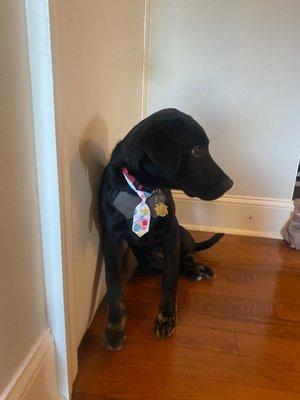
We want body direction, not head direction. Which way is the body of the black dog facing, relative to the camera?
toward the camera
